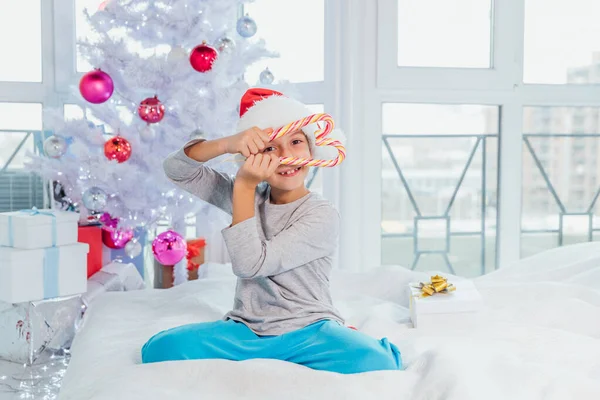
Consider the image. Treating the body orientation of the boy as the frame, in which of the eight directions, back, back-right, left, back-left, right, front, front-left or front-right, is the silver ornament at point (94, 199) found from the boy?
back-right

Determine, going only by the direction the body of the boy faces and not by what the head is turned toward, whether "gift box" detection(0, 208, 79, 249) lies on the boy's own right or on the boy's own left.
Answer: on the boy's own right

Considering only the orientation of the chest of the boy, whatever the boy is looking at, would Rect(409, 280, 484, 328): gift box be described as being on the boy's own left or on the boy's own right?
on the boy's own left

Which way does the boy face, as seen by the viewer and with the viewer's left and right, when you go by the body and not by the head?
facing the viewer

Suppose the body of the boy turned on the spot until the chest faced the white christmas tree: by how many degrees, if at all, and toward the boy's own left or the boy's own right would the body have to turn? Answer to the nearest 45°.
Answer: approximately 135° to the boy's own right

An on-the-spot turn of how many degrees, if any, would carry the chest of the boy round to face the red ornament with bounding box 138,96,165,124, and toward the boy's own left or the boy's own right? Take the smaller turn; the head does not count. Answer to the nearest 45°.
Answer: approximately 135° to the boy's own right

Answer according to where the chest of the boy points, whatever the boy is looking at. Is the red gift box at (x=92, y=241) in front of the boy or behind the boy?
behind
